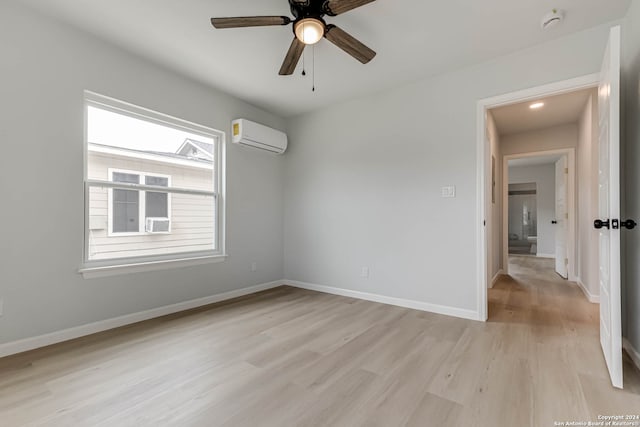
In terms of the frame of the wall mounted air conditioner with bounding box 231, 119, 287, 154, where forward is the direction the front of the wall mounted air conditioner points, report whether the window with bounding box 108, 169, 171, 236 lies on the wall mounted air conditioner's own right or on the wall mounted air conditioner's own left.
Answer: on the wall mounted air conditioner's own right

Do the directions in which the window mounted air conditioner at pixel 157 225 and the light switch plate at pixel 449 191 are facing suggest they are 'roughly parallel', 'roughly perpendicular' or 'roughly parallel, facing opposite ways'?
roughly perpendicular

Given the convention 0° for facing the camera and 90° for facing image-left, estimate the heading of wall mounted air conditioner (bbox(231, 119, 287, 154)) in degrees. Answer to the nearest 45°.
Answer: approximately 315°

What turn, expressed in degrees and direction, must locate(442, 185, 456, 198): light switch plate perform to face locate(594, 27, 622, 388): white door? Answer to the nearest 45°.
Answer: approximately 45° to its left

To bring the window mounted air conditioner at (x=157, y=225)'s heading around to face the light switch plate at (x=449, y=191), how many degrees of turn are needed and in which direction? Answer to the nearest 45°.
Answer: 0° — it already faces it

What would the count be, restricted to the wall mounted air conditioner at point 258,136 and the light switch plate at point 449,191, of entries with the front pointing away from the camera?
0

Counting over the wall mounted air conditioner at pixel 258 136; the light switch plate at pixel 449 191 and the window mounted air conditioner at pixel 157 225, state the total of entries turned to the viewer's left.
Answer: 0

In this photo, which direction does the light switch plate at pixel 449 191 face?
toward the camera

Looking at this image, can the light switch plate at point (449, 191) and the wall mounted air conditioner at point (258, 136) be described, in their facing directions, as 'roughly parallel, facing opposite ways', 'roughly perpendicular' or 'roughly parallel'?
roughly perpendicular

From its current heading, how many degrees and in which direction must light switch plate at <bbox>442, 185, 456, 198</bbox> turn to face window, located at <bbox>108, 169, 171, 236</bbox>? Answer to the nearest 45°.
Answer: approximately 45° to its right

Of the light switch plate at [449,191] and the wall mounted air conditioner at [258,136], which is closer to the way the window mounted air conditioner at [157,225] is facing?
the light switch plate
